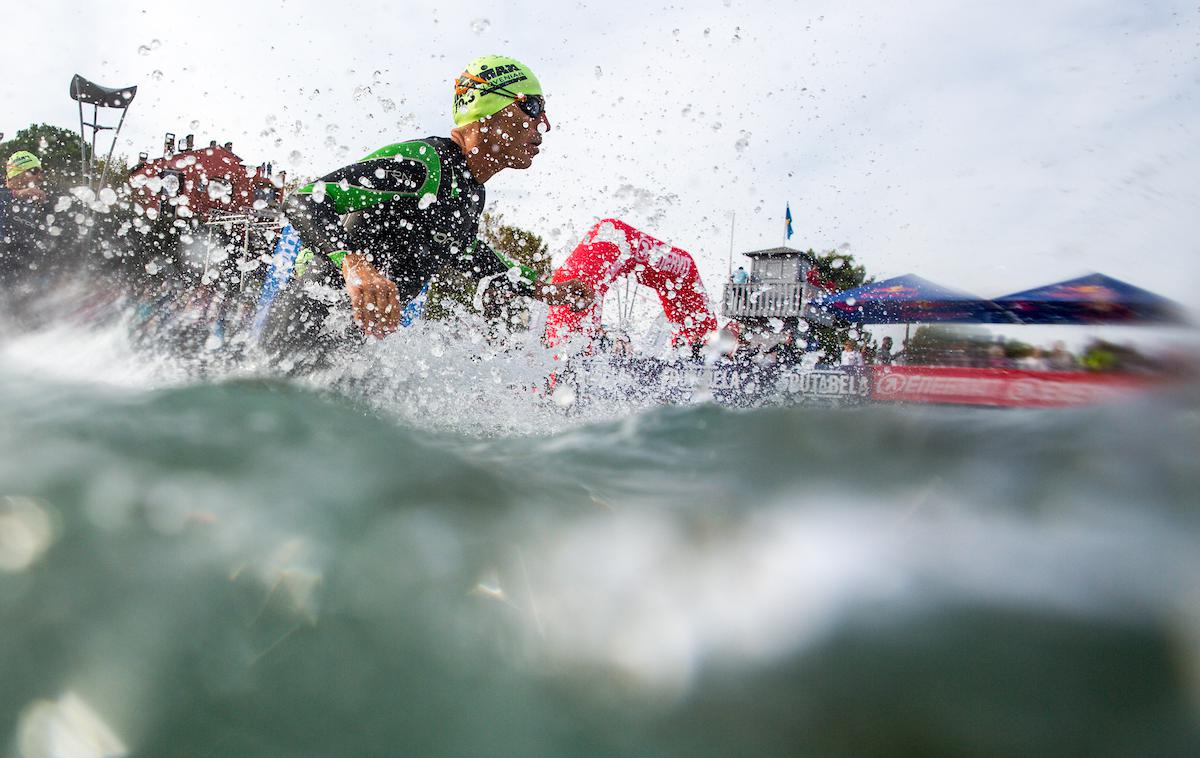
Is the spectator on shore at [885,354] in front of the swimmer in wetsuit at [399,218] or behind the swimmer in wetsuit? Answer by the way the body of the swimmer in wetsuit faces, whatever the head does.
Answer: in front

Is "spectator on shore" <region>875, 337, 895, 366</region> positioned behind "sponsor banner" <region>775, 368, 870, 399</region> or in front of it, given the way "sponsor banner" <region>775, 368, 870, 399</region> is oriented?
behind

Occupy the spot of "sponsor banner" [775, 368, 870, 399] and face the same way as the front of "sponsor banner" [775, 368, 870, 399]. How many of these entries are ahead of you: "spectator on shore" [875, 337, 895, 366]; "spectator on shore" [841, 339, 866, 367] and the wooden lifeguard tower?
0

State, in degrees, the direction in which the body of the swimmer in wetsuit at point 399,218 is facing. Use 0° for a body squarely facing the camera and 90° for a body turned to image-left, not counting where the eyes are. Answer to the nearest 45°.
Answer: approximately 270°

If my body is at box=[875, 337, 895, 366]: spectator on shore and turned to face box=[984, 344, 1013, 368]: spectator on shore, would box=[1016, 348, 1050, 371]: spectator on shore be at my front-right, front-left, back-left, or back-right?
front-right

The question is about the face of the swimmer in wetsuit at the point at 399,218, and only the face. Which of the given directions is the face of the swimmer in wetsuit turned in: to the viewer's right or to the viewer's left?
to the viewer's right

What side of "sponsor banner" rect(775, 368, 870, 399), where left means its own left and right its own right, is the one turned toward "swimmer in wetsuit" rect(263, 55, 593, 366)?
front

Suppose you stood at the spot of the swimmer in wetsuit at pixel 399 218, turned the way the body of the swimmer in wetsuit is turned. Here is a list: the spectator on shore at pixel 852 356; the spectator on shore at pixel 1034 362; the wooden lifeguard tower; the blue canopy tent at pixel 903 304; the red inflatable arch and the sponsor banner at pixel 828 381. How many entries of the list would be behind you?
0

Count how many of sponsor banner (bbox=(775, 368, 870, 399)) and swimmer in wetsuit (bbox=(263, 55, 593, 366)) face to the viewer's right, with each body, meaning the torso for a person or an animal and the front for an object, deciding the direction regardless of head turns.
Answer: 1

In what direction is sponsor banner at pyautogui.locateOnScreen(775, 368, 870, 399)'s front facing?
toward the camera

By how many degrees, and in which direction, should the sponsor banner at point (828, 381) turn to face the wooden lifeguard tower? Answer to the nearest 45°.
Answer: approximately 180°

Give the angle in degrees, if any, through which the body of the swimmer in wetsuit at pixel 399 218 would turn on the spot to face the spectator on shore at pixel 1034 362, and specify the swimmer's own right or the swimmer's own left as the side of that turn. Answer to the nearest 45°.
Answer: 0° — they already face them

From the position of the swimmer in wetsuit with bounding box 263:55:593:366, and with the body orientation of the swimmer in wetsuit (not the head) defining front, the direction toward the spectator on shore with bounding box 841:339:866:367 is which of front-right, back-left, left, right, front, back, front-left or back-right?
front-left

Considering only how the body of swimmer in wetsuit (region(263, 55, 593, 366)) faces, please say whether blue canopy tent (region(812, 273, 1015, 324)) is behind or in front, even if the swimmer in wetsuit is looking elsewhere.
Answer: in front

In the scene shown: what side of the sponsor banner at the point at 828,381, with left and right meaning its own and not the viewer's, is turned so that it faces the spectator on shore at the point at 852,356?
back
